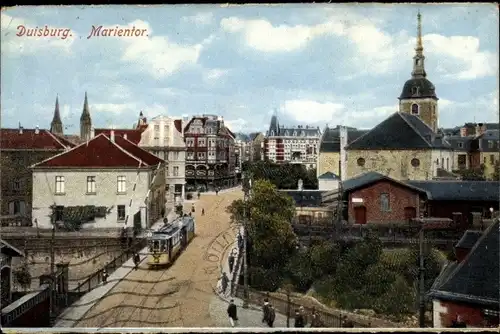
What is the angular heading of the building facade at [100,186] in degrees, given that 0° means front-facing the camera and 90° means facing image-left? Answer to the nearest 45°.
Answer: approximately 0°

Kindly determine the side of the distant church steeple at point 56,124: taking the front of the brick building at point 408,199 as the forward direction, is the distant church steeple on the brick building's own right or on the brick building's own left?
on the brick building's own right

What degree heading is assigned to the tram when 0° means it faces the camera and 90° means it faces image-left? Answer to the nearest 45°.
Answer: approximately 45°

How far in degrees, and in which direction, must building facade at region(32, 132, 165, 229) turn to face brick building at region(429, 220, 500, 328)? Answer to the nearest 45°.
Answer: approximately 45° to its left

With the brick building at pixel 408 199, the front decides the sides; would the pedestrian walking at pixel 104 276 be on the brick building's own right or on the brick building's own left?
on the brick building's own right

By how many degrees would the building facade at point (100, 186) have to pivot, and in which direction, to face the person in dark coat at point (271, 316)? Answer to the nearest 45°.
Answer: approximately 45° to its left

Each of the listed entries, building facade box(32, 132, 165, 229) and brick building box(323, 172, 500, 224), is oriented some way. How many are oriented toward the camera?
2

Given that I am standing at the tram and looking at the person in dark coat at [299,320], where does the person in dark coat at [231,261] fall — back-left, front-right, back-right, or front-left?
front-left

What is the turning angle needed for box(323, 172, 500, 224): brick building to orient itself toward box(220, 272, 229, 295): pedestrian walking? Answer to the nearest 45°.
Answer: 0° — it already faces them

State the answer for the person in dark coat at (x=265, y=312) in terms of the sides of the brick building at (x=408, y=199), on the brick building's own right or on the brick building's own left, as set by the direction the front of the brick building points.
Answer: on the brick building's own right

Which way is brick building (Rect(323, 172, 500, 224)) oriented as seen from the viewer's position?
toward the camera
